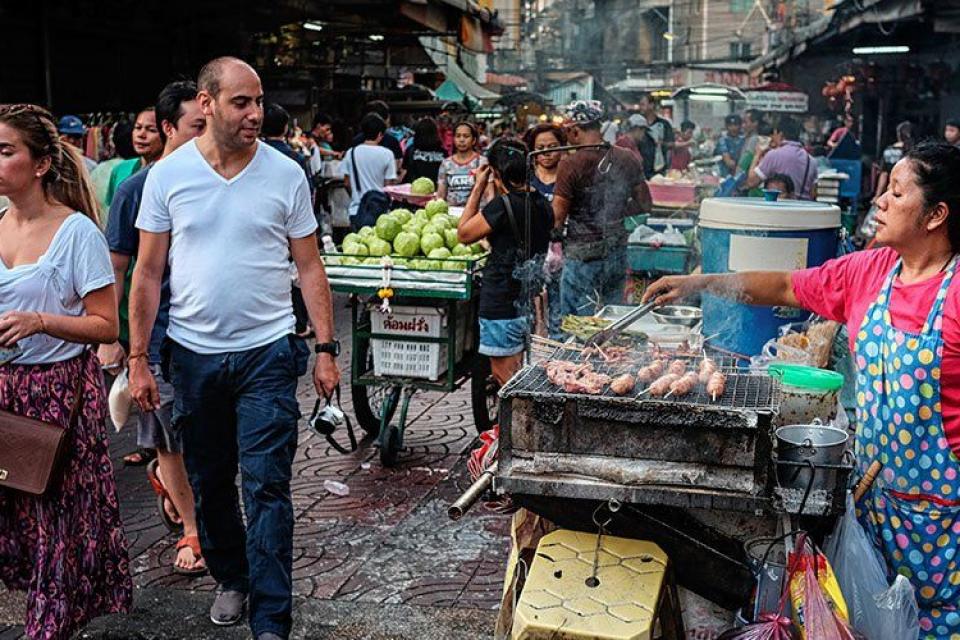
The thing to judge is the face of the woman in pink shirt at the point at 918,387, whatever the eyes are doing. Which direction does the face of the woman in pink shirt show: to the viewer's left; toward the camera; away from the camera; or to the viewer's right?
to the viewer's left

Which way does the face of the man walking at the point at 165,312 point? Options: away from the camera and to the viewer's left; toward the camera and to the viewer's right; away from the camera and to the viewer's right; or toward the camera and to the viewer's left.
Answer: toward the camera and to the viewer's right

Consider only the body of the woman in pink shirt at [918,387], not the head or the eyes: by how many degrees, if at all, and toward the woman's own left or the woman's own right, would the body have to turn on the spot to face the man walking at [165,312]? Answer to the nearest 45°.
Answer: approximately 45° to the woman's own right

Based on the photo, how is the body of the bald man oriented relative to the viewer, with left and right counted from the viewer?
facing the viewer

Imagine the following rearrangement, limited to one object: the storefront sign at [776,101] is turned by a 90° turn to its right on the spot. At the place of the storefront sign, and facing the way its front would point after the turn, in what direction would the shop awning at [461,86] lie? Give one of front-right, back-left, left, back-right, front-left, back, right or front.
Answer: front-right

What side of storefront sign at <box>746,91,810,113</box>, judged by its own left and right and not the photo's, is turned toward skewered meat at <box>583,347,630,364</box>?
front

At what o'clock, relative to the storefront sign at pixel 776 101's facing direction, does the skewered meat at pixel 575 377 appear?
The skewered meat is roughly at 12 o'clock from the storefront sign.

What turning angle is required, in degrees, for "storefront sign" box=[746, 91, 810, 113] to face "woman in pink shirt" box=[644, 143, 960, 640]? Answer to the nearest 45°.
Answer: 0° — it already faces them

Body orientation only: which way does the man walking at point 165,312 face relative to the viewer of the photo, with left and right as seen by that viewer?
facing the viewer and to the right of the viewer

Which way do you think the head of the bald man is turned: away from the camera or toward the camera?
toward the camera

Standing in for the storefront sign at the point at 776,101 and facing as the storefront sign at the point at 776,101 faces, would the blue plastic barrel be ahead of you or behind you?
ahead

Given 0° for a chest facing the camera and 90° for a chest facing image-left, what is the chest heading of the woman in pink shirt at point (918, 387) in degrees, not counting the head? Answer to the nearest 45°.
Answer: approximately 45°

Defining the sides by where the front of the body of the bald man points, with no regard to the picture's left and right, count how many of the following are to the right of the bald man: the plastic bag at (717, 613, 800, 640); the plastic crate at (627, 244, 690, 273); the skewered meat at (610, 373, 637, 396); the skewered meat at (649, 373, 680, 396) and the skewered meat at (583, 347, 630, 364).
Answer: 0

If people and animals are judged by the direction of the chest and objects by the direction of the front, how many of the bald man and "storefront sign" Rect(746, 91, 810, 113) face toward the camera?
2

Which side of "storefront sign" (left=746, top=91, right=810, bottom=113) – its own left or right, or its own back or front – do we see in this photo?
front
